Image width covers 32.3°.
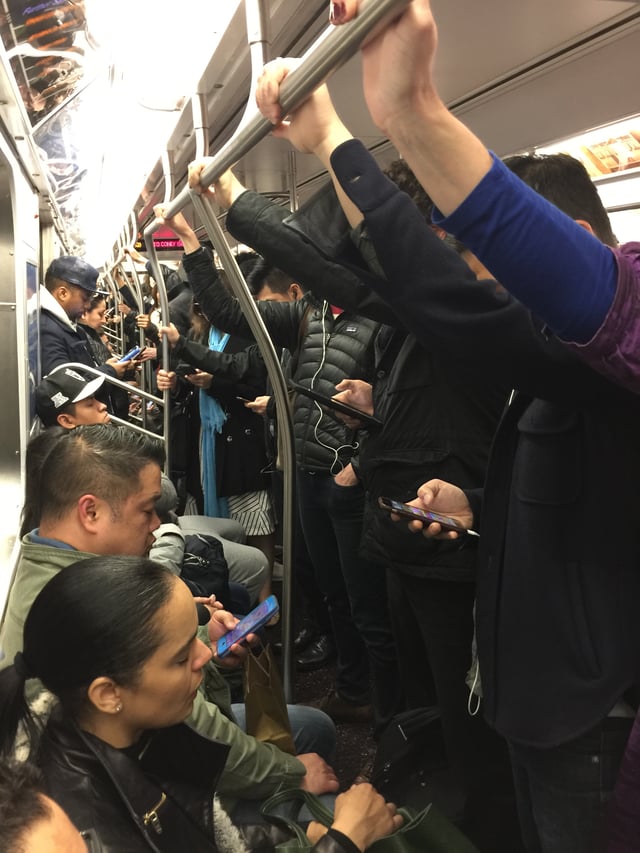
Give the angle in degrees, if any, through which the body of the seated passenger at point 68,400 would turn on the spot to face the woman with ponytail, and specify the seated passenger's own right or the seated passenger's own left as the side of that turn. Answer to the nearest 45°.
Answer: approximately 90° to the seated passenger's own right

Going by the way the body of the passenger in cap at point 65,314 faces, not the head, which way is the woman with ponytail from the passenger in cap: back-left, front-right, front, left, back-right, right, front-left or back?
right

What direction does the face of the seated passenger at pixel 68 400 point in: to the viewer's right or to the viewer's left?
to the viewer's right

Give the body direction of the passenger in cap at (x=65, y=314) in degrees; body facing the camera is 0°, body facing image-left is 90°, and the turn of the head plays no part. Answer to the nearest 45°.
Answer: approximately 270°

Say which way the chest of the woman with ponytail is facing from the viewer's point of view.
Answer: to the viewer's right

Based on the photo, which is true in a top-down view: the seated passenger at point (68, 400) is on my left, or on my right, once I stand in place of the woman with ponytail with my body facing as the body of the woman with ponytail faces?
on my left

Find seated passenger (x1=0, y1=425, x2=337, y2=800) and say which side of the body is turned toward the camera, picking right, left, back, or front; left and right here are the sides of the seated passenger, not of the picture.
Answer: right

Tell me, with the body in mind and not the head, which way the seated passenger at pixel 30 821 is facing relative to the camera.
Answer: to the viewer's right

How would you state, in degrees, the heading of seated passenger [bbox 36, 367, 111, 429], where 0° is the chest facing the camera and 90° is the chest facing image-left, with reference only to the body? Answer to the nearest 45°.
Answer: approximately 270°

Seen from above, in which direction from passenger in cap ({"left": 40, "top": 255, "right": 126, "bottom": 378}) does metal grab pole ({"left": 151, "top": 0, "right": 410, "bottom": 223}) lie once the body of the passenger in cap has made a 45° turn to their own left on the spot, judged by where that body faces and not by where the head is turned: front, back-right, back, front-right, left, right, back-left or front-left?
back-right

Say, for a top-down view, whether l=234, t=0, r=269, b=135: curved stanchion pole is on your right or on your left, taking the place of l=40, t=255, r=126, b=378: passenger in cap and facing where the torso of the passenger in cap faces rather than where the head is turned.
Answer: on your right
